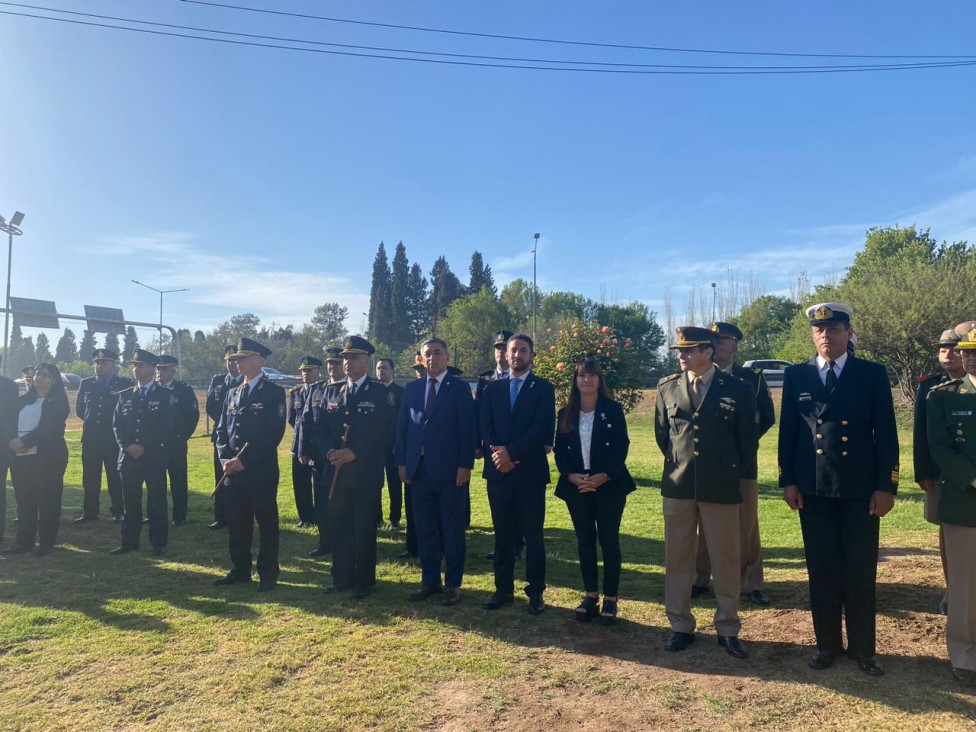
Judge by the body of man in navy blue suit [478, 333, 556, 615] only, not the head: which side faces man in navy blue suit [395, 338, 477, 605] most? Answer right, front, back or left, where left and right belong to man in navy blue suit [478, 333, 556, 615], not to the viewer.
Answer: right

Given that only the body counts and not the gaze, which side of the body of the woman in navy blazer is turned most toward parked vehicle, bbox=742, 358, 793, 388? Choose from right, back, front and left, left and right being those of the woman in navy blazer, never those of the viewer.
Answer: back

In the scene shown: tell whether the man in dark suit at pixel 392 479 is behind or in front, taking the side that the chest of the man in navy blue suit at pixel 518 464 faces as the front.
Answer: behind

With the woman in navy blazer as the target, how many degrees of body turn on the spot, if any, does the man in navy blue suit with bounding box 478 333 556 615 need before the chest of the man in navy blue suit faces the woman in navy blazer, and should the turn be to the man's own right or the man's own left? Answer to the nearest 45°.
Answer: approximately 45° to the man's own left

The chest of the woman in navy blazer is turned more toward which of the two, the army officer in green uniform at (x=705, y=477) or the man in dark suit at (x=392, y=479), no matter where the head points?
the army officer in green uniform

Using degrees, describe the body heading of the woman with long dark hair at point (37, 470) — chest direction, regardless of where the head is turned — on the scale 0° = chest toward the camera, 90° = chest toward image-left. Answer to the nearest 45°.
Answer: approximately 45°

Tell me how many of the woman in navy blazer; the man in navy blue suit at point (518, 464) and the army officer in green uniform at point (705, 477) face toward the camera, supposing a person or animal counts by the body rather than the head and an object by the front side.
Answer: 3

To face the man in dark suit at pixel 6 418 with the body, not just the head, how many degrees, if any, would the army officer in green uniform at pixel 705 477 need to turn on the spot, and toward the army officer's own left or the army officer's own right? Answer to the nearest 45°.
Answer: approximately 90° to the army officer's own right

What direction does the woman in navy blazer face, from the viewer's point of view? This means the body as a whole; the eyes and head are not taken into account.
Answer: toward the camera

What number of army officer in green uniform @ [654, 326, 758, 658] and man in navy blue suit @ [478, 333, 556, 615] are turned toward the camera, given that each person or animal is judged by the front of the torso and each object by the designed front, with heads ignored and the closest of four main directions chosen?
2

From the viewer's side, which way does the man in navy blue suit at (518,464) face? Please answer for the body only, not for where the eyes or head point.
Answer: toward the camera

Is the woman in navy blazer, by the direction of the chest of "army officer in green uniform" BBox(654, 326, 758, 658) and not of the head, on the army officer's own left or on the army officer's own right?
on the army officer's own right

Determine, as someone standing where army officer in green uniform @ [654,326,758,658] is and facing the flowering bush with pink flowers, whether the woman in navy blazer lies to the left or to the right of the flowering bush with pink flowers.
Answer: left

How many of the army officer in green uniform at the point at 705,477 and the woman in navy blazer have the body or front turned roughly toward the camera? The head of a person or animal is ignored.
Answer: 2
